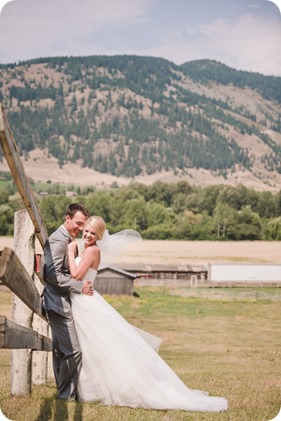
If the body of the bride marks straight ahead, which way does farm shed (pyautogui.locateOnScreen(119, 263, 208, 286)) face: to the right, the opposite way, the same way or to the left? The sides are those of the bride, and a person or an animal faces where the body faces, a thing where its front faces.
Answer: to the left

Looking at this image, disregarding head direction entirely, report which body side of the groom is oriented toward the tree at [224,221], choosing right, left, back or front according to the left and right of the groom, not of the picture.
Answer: left

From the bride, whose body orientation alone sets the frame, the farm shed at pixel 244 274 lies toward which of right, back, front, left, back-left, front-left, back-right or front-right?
right

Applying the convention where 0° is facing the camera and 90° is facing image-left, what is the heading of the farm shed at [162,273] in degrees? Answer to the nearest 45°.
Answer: approximately 0°

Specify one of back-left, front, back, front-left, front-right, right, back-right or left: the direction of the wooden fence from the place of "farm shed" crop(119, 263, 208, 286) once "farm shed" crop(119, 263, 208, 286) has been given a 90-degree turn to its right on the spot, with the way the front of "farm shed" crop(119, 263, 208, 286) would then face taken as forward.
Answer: left

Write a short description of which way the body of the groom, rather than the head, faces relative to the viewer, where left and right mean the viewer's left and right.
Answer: facing to the right of the viewer

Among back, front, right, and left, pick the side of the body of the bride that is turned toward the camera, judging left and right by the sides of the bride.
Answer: left

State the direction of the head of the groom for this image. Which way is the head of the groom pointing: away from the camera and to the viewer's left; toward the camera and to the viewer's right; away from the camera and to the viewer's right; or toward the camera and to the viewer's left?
toward the camera and to the viewer's right

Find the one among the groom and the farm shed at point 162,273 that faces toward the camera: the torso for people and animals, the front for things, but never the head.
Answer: the farm shed

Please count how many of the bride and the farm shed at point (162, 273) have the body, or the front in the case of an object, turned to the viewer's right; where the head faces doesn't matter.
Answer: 0

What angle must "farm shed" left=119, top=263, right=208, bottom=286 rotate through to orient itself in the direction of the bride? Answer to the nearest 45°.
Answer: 0° — it already faces them
